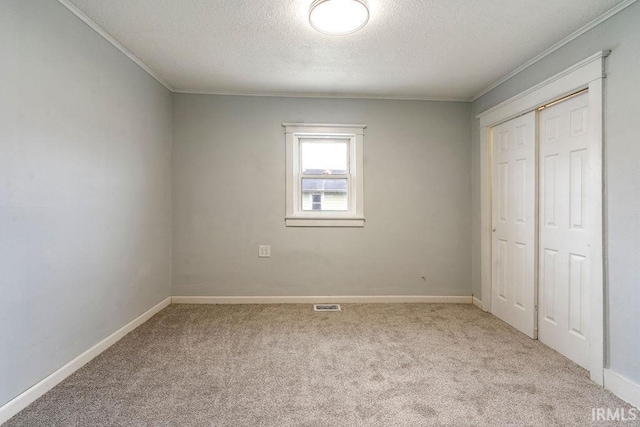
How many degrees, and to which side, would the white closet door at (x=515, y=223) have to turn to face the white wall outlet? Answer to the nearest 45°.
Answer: approximately 45° to its right

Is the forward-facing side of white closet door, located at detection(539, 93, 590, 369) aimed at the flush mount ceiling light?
yes

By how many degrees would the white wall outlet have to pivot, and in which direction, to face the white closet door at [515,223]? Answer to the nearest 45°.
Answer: approximately 45° to its left

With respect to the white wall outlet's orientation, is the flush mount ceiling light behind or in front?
in front

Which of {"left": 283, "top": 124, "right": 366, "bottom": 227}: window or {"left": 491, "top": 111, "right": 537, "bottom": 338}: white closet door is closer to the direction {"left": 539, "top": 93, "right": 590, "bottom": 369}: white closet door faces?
the window

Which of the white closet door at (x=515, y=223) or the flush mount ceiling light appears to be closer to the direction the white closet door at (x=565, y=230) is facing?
the flush mount ceiling light

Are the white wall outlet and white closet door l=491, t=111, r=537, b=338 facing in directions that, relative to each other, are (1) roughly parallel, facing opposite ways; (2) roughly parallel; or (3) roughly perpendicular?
roughly perpendicular

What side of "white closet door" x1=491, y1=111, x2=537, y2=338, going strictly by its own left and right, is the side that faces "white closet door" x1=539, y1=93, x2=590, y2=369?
left

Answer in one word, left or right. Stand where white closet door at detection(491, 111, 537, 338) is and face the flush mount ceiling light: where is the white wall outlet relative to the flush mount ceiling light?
right

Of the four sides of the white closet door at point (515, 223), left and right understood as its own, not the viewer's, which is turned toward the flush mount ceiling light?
front

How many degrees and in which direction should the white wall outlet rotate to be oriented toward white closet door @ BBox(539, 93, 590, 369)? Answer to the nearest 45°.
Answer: approximately 45° to its left

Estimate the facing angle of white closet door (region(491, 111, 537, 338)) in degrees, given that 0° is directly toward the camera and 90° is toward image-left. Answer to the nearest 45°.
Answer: approximately 45°

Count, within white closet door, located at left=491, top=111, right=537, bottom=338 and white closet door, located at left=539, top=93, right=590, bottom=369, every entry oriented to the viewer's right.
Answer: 0

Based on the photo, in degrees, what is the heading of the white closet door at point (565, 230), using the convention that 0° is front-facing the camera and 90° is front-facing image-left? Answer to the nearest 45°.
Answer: approximately 45°

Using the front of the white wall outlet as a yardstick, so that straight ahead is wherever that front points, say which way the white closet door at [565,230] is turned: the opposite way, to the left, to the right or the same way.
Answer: to the right
